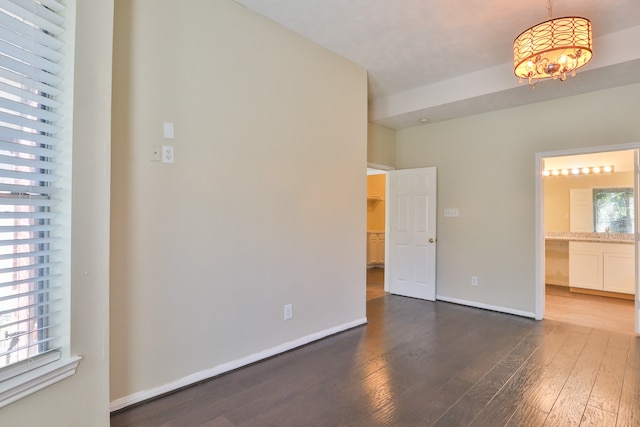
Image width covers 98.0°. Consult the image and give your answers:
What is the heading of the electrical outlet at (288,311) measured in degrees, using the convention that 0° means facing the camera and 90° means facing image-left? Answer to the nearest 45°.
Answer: approximately 315°

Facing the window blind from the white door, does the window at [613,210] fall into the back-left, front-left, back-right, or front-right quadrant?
back-left

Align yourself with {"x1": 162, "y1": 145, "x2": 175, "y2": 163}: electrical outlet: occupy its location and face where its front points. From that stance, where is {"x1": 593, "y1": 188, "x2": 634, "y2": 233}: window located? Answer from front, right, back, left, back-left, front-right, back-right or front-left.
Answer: left

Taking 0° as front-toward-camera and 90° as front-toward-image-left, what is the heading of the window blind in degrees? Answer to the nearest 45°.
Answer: approximately 315°

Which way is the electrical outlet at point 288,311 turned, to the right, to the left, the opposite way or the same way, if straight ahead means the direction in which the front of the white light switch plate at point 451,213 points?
to the left

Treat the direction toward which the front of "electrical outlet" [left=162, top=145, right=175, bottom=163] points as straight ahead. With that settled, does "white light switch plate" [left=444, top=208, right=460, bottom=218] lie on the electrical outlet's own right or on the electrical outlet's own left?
on the electrical outlet's own left

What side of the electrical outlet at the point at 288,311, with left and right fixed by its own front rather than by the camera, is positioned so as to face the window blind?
right

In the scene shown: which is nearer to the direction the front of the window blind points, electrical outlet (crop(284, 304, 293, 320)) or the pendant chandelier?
the pendant chandelier

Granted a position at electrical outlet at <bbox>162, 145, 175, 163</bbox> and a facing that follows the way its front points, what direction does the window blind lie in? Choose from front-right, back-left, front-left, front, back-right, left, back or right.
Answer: front-right

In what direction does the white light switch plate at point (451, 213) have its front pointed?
toward the camera

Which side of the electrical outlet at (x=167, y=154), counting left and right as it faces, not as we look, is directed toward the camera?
front

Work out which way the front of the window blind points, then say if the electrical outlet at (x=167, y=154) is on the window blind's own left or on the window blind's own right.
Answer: on the window blind's own left

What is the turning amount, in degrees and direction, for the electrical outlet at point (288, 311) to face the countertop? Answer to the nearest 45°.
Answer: approximately 45° to its left

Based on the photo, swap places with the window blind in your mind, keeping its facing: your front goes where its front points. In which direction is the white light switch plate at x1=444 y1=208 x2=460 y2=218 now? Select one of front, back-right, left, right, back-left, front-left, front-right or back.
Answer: front-left
